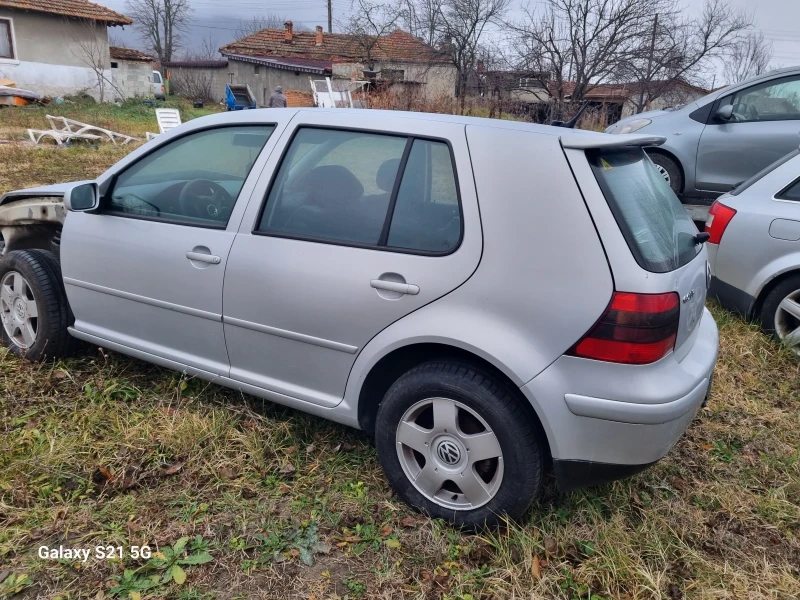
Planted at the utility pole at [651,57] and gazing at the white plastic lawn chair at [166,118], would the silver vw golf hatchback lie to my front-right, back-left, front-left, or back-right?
front-left

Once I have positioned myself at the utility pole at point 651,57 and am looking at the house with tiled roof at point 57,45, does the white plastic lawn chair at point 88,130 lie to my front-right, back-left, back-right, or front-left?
front-left

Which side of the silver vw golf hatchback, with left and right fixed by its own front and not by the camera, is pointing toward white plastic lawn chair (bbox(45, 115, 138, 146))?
front

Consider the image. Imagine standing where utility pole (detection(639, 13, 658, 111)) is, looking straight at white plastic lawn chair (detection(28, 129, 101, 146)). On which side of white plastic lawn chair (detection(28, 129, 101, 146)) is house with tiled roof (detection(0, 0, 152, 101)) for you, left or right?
right

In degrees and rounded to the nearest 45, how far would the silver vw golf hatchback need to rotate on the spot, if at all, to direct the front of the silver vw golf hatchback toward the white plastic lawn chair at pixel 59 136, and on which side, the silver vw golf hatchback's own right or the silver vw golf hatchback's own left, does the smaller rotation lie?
0° — it already faces it

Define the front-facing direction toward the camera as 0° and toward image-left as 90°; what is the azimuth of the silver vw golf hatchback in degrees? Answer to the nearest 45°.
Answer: approximately 135°

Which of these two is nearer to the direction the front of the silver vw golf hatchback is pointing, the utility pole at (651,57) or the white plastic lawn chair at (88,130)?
the white plastic lawn chair

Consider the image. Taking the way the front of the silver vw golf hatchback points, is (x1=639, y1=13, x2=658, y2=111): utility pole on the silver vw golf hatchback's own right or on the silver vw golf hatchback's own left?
on the silver vw golf hatchback's own right

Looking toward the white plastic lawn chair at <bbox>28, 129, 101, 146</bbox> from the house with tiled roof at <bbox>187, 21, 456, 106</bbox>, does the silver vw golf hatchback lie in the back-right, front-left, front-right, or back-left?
front-left

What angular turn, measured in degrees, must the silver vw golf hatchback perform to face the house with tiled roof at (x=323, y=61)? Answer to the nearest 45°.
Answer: approximately 45° to its right

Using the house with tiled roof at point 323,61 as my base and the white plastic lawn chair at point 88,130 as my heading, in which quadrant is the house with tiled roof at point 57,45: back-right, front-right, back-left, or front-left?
front-right

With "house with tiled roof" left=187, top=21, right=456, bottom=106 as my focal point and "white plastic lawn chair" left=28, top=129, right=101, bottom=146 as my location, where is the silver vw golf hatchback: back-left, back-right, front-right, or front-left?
back-right

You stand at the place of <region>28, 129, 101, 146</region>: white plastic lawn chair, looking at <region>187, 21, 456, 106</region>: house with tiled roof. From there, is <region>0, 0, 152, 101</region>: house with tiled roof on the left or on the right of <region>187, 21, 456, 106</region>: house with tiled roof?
left

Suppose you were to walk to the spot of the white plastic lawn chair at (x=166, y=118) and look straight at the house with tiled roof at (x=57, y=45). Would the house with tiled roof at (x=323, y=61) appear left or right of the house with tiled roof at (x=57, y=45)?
right

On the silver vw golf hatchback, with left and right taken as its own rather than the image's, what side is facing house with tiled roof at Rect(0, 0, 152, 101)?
front

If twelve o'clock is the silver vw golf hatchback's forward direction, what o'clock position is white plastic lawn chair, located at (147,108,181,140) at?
The white plastic lawn chair is roughly at 1 o'clock from the silver vw golf hatchback.
